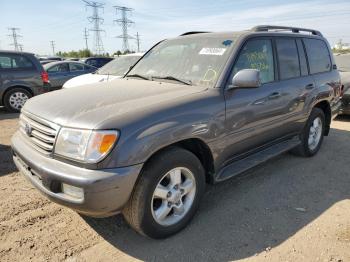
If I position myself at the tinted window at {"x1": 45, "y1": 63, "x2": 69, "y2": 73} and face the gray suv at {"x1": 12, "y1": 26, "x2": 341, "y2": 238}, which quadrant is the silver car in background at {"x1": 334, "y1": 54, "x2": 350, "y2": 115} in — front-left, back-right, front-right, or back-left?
front-left

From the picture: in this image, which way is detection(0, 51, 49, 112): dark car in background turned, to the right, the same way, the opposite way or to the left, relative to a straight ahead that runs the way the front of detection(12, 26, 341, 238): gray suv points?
the same way

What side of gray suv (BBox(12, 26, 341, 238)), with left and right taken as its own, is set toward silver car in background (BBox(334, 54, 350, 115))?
back

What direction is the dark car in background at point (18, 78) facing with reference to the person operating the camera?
facing to the left of the viewer

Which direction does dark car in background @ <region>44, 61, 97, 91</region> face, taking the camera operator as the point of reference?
facing to the left of the viewer

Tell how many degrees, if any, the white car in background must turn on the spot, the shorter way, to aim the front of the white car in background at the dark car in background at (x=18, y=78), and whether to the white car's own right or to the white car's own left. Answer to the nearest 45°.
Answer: approximately 45° to the white car's own right

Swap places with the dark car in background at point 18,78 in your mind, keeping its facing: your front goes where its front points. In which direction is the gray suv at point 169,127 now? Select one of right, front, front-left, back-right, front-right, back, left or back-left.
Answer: left

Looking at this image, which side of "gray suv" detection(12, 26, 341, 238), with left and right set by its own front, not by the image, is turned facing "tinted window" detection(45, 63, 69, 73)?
right

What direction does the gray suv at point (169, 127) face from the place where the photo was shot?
facing the viewer and to the left of the viewer

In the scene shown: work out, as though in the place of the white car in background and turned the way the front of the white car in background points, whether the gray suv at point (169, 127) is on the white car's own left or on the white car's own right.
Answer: on the white car's own left

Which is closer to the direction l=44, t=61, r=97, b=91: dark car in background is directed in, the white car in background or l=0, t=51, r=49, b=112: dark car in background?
the dark car in background

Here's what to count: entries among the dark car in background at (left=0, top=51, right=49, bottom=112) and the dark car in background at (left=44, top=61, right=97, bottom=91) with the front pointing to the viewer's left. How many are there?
2

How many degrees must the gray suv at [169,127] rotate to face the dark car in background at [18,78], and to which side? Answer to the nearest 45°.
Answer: approximately 90° to its right

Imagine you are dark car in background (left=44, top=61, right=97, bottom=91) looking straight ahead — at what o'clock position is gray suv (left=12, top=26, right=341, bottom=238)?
The gray suv is roughly at 9 o'clock from the dark car in background.
